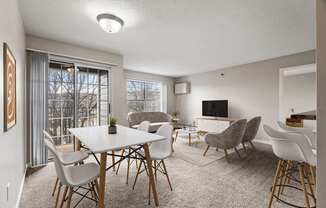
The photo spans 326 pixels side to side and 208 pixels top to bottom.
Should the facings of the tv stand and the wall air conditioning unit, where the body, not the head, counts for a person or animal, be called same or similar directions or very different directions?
same or similar directions

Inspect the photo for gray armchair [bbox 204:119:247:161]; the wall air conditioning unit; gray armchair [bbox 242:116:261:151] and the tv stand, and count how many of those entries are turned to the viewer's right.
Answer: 0

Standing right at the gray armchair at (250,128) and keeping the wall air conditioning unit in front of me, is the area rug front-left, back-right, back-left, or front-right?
front-left

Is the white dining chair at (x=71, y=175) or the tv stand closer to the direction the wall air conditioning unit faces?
the white dining chair

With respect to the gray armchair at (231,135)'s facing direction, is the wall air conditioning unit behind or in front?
in front

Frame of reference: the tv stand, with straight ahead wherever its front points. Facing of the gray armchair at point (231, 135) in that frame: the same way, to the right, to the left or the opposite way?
to the right

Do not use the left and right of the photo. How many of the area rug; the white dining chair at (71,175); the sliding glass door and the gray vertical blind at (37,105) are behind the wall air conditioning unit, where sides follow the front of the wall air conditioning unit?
0

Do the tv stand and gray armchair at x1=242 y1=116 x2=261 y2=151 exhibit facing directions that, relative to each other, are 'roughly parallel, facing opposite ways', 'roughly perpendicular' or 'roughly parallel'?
roughly perpendicular

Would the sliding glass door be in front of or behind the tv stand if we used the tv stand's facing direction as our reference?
in front

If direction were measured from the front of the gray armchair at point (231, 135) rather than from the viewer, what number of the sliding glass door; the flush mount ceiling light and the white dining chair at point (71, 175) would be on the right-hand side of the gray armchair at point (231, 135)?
0

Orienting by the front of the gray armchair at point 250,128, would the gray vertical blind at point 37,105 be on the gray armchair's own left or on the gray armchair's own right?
on the gray armchair's own left

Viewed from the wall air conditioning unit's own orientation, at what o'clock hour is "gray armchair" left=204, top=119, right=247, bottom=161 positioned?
The gray armchair is roughly at 10 o'clock from the wall air conditioning unit.

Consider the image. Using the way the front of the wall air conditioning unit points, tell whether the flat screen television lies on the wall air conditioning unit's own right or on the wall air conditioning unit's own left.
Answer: on the wall air conditioning unit's own left

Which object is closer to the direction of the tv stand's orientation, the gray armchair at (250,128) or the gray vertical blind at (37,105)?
the gray vertical blind

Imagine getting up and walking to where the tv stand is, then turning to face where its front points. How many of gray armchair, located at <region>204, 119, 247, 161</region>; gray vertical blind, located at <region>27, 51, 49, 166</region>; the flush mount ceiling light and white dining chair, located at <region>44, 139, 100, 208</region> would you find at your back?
0

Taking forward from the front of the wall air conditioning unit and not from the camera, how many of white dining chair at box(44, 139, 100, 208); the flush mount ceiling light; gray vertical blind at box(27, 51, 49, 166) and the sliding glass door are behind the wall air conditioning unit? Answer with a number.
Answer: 0

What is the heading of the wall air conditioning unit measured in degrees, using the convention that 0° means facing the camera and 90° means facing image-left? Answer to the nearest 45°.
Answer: approximately 45°

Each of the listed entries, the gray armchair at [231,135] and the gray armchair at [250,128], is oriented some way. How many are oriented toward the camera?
0
